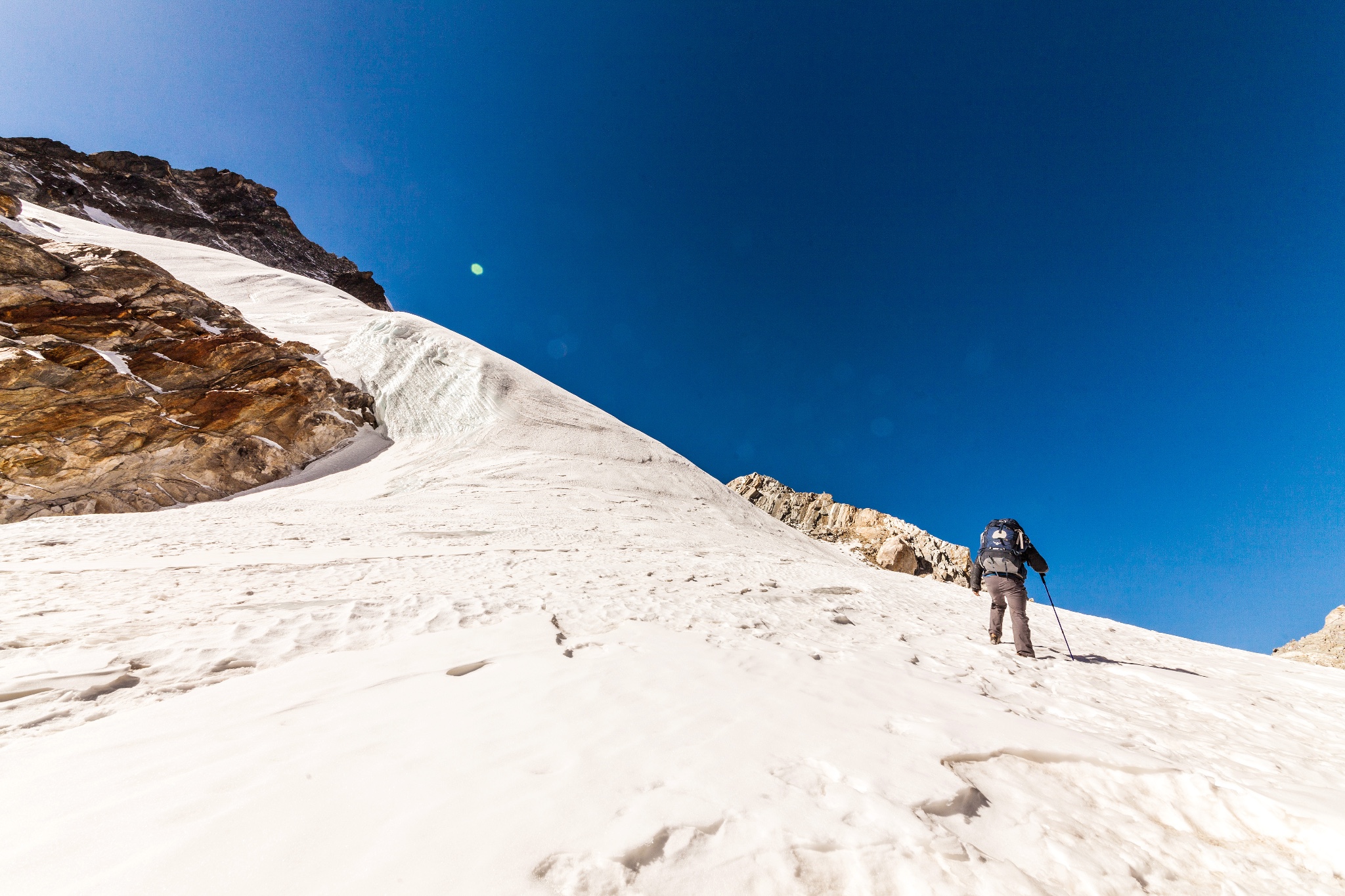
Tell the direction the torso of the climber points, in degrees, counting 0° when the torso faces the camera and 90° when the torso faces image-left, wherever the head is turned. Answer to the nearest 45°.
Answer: approximately 180°

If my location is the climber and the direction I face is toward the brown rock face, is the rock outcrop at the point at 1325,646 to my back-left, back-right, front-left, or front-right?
back-right

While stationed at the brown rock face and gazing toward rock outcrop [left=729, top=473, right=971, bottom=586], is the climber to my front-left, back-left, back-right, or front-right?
front-right

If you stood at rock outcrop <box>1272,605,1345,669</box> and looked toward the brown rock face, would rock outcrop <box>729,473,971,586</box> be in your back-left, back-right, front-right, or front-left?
front-right

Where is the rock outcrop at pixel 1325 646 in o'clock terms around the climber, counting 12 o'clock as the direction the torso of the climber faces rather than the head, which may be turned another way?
The rock outcrop is roughly at 1 o'clock from the climber.

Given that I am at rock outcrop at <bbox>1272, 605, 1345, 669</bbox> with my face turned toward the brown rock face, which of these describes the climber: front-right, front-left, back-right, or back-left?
front-left

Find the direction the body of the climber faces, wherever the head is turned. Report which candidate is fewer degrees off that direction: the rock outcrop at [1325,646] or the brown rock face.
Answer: the rock outcrop

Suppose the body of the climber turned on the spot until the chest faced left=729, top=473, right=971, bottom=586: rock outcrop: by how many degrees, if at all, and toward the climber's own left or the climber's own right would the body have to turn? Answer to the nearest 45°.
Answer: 0° — they already face it

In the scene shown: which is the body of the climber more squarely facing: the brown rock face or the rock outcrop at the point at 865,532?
the rock outcrop

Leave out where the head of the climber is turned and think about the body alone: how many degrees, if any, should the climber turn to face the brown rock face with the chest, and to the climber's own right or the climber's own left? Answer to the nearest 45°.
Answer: approximately 90° to the climber's own left

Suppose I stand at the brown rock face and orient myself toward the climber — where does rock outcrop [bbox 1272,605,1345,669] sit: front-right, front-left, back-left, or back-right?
front-left

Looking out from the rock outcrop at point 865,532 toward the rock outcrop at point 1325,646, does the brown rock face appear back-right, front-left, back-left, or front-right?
back-right
